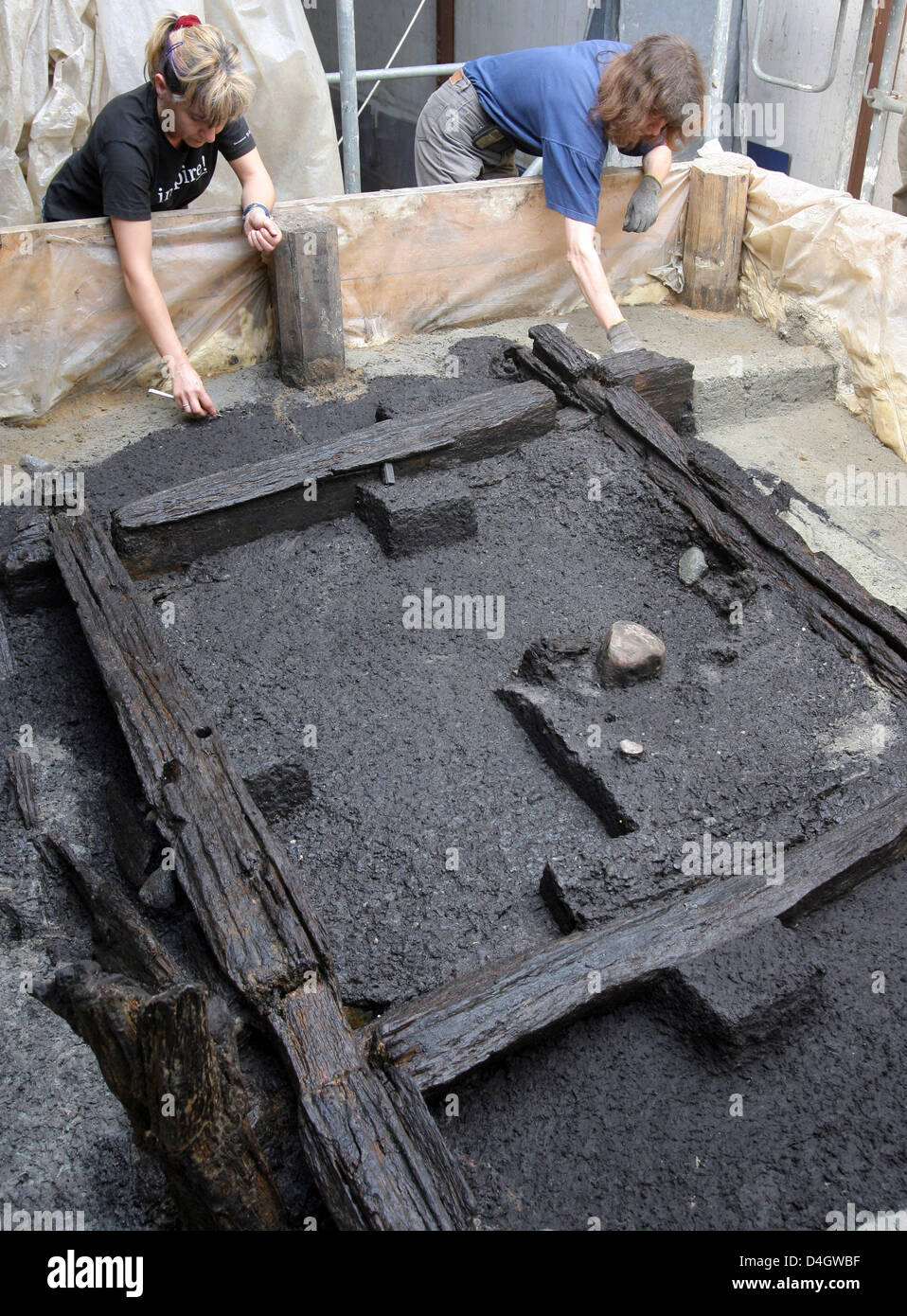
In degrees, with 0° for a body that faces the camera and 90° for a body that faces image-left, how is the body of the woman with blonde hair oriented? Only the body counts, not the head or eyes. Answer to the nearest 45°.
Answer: approximately 315°

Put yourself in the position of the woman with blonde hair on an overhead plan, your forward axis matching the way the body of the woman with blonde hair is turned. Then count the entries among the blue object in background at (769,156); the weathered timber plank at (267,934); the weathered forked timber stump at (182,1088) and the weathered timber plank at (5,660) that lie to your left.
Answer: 1

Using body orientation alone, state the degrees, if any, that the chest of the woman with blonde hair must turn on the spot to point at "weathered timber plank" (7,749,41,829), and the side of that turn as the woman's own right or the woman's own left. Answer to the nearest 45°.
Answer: approximately 45° to the woman's own right

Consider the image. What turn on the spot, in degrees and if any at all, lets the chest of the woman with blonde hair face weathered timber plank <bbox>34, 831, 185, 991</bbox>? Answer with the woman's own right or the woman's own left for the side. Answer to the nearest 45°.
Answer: approximately 45° to the woman's own right

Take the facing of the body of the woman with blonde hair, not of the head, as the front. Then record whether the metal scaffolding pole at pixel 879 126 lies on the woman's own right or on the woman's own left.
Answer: on the woman's own left

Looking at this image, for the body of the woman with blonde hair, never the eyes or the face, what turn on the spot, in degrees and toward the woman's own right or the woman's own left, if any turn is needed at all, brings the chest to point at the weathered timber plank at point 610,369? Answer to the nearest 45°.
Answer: approximately 45° to the woman's own left

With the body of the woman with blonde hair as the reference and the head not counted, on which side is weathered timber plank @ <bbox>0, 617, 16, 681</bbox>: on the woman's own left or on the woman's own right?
on the woman's own right

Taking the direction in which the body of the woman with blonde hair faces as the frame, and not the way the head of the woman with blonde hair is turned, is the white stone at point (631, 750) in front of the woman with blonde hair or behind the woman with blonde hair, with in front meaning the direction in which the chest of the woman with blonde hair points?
in front

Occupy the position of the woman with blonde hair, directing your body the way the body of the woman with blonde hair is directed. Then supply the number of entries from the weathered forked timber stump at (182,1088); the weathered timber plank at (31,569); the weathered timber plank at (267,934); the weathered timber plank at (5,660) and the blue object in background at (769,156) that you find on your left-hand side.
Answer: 1

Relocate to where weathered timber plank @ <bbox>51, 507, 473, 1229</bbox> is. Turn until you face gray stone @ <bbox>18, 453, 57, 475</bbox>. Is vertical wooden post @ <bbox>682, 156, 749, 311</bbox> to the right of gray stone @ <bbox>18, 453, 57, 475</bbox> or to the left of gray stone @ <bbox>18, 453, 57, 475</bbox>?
right
